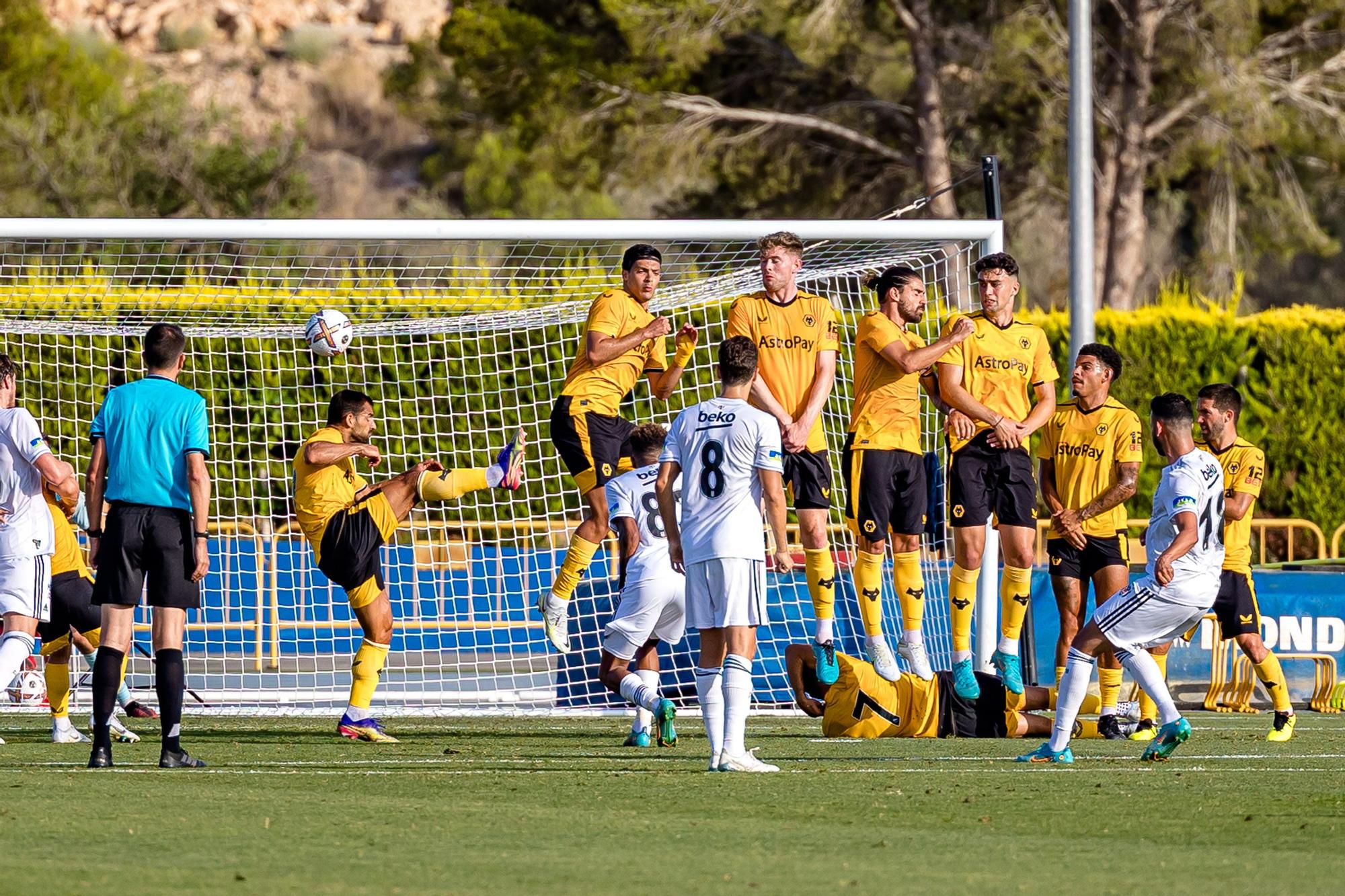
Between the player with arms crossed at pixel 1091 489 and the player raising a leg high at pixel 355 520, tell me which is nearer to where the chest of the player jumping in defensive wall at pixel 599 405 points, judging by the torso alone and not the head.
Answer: the player with arms crossed

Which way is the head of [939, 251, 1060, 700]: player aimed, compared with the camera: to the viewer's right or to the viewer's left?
to the viewer's left

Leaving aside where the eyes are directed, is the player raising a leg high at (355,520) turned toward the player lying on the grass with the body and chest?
yes

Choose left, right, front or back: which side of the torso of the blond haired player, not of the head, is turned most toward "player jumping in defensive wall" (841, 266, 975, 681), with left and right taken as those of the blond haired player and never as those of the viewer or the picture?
left

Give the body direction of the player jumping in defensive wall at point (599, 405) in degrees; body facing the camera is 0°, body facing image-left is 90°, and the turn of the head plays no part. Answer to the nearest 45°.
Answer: approximately 315°

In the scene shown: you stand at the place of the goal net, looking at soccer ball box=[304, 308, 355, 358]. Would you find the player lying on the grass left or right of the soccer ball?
left

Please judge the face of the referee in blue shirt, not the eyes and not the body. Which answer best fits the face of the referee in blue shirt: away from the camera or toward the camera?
away from the camera

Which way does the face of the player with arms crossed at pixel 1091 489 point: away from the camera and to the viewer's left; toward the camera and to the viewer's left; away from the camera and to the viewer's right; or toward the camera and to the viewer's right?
toward the camera and to the viewer's left

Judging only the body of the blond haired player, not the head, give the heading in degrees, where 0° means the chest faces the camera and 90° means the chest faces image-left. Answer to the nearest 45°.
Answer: approximately 0°
